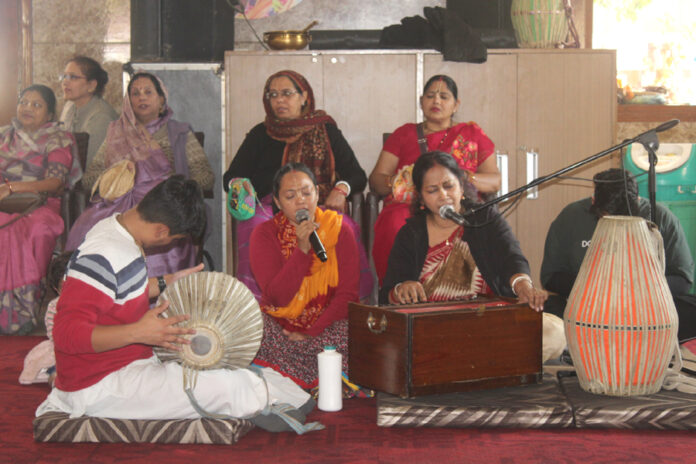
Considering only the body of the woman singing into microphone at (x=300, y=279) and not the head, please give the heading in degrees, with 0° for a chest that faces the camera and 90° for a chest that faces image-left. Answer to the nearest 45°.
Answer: approximately 0°

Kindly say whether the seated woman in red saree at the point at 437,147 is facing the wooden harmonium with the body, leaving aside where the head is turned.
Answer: yes

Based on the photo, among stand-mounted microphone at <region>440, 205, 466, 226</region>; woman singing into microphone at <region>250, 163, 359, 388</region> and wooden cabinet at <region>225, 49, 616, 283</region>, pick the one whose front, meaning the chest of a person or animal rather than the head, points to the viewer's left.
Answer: the stand-mounted microphone

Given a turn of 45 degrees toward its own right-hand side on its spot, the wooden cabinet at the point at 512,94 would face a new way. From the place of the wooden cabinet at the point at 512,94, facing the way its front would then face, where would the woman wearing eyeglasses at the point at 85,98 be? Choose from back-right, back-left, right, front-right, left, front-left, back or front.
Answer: front-right

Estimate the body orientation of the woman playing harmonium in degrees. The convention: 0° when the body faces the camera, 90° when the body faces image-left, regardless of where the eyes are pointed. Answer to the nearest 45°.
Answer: approximately 0°

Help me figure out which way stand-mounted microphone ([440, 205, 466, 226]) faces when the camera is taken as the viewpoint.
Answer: facing to the left of the viewer

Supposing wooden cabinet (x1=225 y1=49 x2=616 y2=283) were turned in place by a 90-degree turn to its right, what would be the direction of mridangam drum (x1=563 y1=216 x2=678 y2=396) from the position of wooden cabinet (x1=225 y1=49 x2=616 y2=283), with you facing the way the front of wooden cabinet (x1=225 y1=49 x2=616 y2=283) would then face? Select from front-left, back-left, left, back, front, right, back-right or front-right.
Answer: left

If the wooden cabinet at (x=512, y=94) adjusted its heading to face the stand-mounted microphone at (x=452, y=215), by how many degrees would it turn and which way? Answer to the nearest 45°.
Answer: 0° — it already faces it

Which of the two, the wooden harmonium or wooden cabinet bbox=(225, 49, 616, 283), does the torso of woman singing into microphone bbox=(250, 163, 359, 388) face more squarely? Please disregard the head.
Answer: the wooden harmonium

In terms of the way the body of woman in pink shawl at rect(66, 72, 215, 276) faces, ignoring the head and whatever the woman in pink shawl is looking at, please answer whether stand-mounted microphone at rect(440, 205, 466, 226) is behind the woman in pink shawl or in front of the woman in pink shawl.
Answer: in front

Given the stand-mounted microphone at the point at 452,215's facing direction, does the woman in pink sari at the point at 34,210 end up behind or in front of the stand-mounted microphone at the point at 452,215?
in front

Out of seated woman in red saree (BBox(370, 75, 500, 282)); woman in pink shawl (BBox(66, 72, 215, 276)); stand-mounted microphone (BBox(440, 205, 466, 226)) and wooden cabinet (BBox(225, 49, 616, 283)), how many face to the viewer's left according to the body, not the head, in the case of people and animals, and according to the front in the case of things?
1

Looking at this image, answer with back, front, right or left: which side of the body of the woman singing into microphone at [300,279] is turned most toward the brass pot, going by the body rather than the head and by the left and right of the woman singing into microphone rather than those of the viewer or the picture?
back
